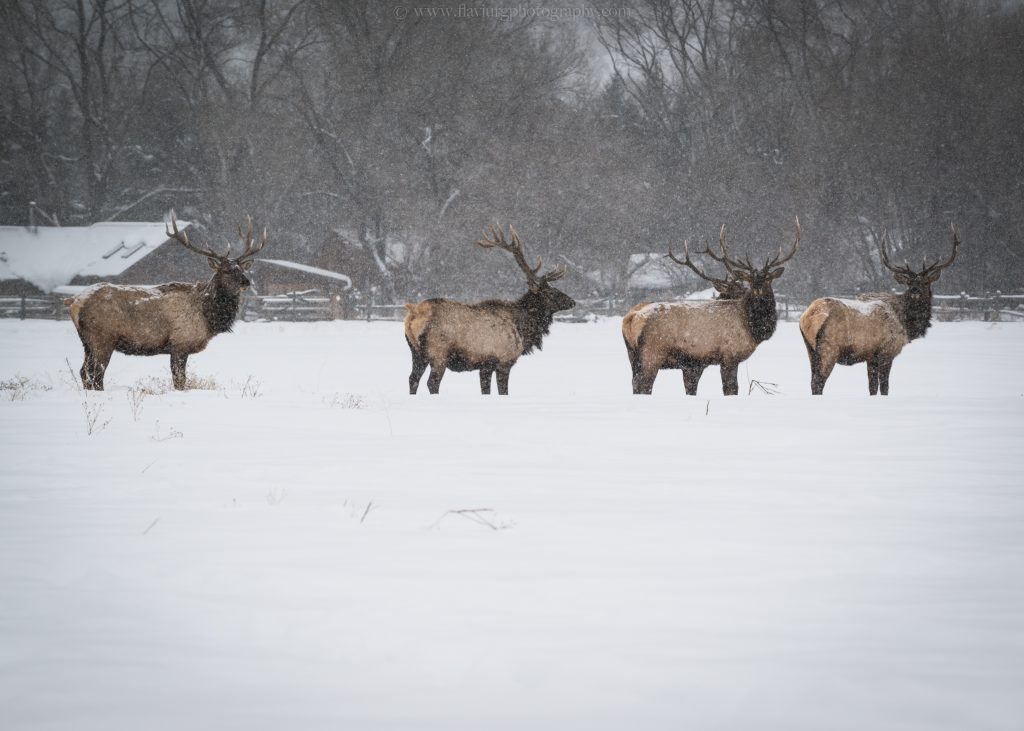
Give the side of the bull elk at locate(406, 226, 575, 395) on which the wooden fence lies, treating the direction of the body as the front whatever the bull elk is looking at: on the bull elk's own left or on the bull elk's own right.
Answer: on the bull elk's own left

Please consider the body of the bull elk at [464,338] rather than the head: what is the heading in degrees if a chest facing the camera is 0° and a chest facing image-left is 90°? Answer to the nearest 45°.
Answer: approximately 270°
